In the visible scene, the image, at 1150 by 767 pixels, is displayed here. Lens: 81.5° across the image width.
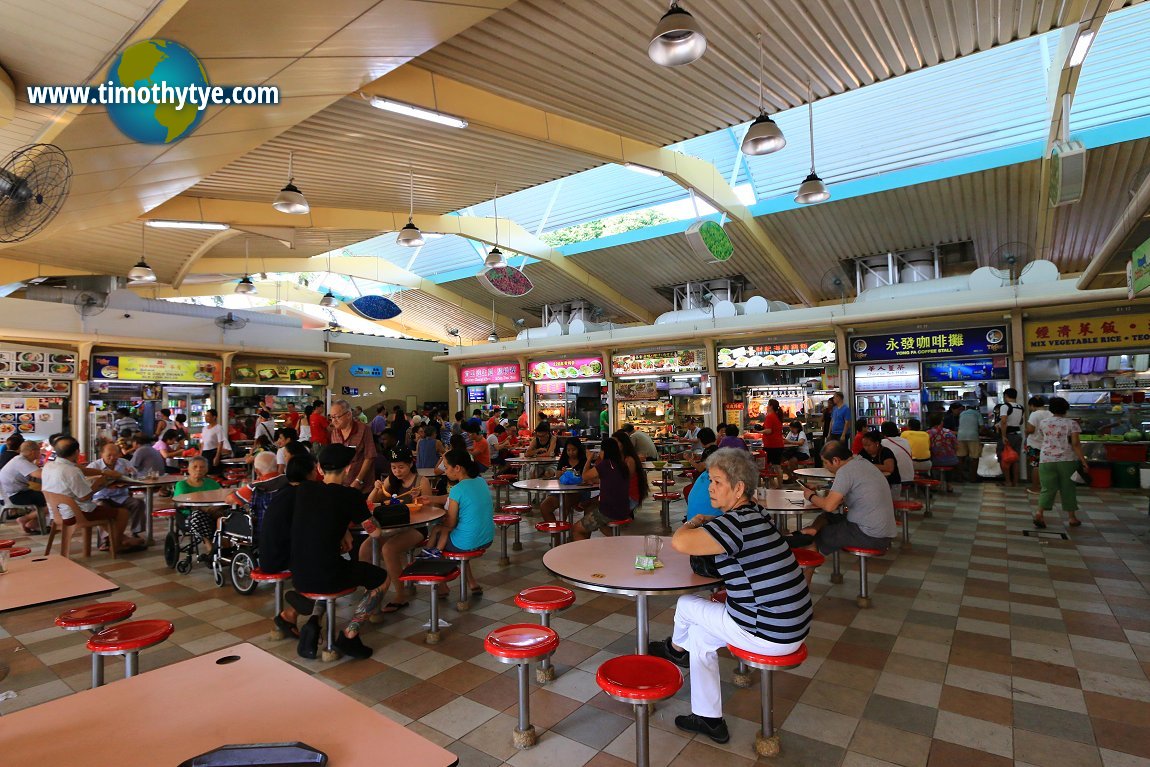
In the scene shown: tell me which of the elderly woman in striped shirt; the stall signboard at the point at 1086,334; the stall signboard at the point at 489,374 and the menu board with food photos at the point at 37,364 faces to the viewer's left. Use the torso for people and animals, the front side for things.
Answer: the elderly woman in striped shirt

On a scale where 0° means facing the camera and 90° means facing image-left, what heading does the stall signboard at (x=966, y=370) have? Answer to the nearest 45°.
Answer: approximately 0°

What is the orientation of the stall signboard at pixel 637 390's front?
toward the camera

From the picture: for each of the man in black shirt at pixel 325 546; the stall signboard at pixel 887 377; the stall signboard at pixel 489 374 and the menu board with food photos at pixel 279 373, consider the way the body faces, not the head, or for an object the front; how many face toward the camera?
3

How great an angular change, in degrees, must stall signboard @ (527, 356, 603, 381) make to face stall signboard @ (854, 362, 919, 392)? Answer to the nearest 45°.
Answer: approximately 45° to its left

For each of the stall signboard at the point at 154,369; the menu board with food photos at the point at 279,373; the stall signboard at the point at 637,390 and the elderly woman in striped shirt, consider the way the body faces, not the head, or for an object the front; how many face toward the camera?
3

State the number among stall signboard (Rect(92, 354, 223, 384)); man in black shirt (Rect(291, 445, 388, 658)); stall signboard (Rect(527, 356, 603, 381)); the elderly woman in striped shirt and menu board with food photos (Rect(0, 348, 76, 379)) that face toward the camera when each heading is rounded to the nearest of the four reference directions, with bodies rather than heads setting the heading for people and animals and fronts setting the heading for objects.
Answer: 3

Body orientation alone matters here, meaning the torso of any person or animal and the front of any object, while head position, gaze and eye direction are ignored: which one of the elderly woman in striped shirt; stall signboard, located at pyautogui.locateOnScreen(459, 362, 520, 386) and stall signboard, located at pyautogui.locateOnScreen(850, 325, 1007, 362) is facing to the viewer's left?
the elderly woman in striped shirt

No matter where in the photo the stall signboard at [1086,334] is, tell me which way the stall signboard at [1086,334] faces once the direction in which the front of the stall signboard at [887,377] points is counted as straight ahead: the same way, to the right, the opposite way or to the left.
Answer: the same way

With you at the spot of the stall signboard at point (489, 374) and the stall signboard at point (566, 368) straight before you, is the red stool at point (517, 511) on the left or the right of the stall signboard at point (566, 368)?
right

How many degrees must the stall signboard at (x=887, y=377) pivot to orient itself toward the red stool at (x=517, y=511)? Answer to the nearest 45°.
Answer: approximately 45° to its right

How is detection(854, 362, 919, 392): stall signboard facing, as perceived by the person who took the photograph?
facing the viewer

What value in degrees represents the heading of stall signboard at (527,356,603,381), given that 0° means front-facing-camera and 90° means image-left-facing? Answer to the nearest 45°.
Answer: approximately 0°

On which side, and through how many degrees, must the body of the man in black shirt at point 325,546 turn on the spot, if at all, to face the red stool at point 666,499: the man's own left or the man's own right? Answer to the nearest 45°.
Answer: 0° — they already face it

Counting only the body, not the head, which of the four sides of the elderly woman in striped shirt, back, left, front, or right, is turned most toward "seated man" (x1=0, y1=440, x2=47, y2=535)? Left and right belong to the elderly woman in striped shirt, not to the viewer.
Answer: front

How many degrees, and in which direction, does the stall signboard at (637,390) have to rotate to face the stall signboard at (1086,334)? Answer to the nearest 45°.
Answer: approximately 45° to its left

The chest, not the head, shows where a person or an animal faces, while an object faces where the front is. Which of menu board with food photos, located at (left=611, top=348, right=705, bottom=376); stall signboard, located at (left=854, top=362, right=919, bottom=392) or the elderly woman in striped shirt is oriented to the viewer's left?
the elderly woman in striped shirt

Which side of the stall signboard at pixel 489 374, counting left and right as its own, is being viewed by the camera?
front

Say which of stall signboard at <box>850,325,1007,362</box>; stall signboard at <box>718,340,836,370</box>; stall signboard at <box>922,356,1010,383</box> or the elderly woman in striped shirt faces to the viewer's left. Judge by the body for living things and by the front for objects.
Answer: the elderly woman in striped shirt
